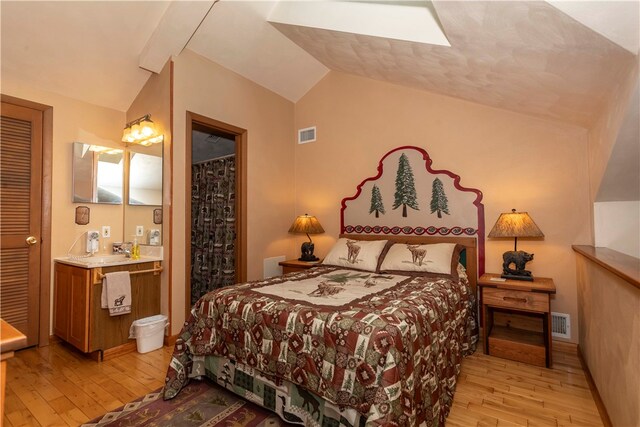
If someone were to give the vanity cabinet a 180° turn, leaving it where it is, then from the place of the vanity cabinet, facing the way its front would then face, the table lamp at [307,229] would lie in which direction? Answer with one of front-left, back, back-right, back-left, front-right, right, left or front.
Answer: front-right

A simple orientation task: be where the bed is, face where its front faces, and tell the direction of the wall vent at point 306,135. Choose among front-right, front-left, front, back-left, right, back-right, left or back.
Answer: back-right

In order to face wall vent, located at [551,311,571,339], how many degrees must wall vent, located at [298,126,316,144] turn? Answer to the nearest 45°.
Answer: approximately 90° to its left

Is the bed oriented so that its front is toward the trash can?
no

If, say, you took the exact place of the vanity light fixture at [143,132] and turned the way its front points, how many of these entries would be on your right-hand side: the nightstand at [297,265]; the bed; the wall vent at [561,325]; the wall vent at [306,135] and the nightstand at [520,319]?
0

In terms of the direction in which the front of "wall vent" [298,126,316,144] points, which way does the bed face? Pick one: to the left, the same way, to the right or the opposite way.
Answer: the same way

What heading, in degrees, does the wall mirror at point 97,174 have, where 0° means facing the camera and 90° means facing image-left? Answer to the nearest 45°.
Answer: approximately 315°

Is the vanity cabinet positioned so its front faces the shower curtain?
no

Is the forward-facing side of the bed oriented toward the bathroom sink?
no

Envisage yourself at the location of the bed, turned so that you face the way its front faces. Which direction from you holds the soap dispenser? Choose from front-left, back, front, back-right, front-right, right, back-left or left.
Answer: right

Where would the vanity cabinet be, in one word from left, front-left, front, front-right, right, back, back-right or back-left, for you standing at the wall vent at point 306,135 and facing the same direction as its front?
front
